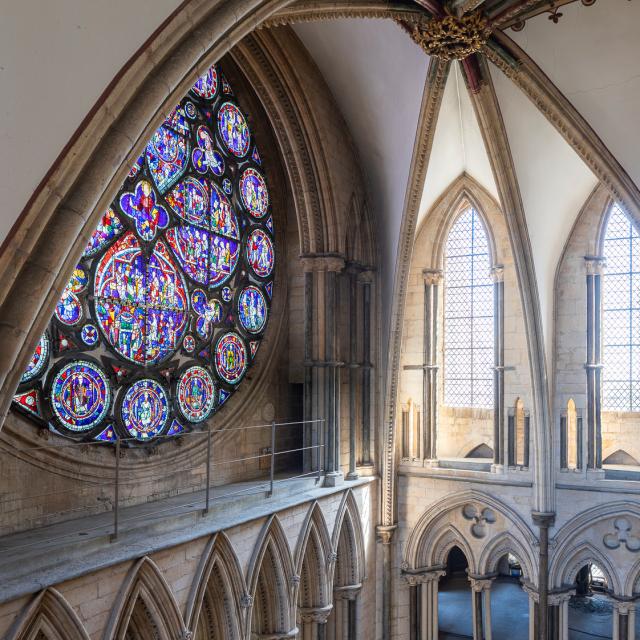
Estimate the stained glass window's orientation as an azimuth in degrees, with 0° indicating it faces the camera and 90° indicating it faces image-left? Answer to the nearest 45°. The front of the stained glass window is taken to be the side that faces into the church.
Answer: approximately 315°

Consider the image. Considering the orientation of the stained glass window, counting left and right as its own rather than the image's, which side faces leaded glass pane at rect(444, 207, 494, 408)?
left
